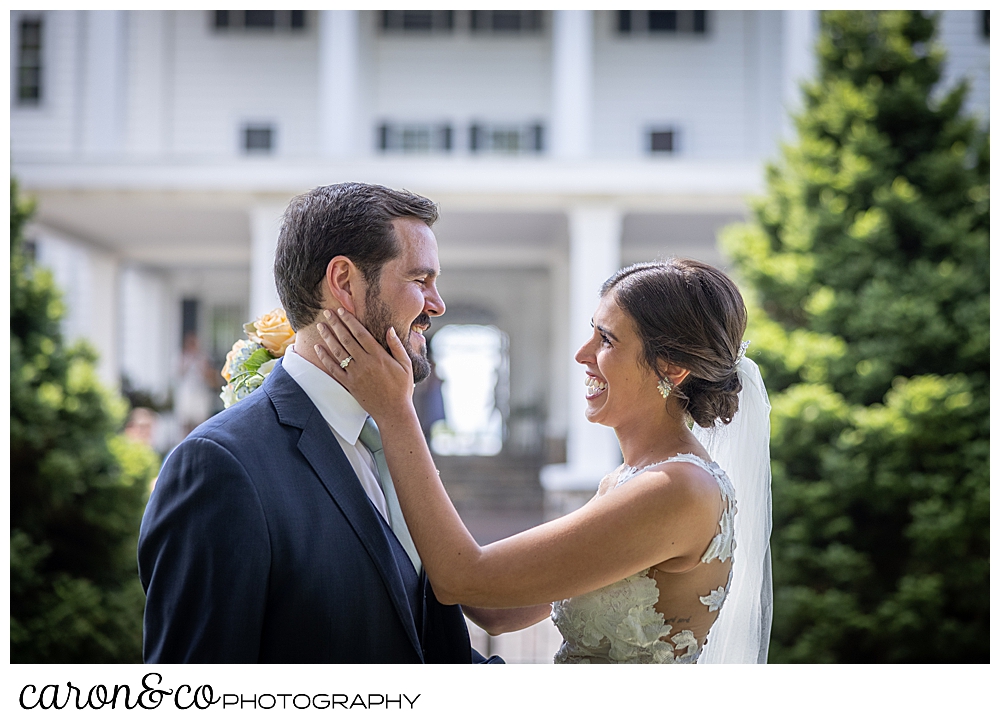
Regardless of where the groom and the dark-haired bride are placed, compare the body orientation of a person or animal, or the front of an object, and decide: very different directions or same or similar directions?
very different directions

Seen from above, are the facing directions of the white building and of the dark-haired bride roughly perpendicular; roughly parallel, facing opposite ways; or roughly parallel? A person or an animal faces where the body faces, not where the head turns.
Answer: roughly perpendicular

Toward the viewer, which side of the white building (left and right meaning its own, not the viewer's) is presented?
front

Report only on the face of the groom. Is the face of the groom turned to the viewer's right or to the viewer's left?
to the viewer's right

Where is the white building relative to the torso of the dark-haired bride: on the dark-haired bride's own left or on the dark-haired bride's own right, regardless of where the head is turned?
on the dark-haired bride's own right

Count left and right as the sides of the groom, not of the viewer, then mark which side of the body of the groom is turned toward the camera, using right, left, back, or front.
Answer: right

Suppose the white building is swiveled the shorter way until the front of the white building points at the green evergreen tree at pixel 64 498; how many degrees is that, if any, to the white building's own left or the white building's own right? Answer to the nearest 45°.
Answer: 0° — it already faces it

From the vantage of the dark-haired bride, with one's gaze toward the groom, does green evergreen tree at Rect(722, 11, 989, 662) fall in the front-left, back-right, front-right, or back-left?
back-right

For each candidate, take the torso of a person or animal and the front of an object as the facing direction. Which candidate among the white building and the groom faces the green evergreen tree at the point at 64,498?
the white building

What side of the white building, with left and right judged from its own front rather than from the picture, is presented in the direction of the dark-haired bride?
front

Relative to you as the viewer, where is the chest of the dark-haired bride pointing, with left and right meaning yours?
facing to the left of the viewer
